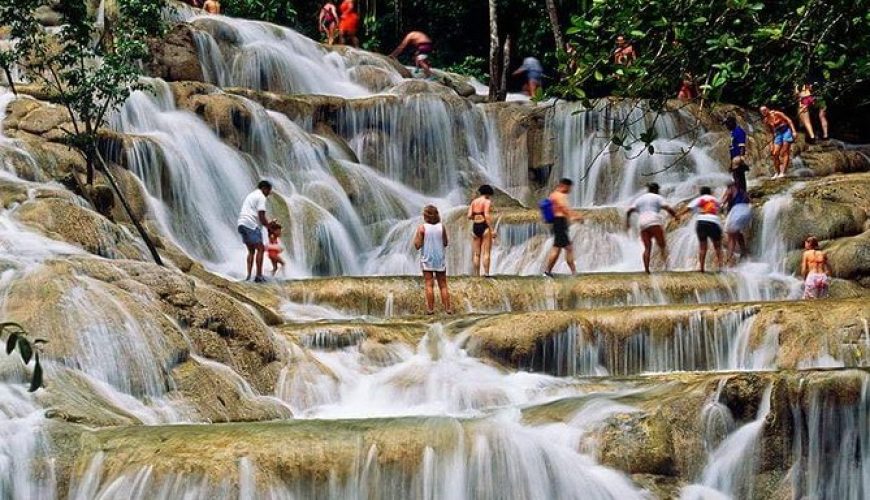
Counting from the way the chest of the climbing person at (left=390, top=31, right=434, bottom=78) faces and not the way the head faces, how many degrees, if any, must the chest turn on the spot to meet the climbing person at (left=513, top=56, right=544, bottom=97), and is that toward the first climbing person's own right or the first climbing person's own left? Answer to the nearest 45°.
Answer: approximately 135° to the first climbing person's own left

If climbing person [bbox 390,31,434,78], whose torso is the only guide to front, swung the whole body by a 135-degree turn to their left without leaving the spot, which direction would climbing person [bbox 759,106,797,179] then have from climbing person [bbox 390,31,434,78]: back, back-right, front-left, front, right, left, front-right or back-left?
front

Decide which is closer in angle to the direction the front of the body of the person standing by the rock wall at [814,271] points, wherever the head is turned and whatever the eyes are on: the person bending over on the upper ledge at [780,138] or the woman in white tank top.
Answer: the person bending over on the upper ledge

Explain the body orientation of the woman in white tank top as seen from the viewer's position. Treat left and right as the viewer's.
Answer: facing away from the viewer

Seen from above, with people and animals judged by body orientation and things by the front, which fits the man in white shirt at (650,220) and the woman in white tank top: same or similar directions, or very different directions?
same or similar directions

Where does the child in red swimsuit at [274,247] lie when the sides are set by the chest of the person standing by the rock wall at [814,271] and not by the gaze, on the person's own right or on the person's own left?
on the person's own left

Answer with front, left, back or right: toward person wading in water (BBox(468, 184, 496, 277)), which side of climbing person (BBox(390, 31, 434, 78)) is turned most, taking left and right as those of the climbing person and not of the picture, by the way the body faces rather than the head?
left

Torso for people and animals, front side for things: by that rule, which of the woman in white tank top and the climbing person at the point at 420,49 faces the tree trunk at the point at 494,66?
the woman in white tank top

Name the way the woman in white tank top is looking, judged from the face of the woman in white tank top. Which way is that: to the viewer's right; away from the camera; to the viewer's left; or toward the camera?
away from the camera

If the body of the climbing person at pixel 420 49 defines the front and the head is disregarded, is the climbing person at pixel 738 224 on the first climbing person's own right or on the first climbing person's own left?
on the first climbing person's own left

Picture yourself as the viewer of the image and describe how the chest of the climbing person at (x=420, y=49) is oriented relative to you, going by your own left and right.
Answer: facing to the left of the viewer

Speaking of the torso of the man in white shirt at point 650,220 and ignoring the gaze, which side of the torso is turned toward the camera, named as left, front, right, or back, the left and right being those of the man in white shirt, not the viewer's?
back
